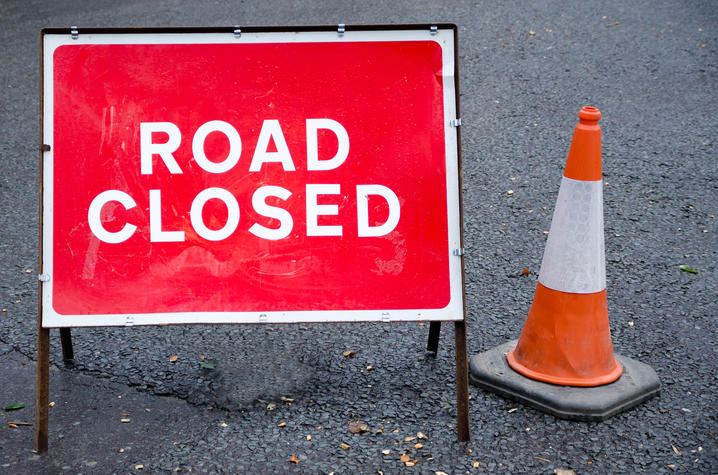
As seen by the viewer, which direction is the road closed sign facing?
toward the camera

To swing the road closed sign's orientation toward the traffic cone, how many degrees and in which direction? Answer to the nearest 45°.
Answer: approximately 90° to its left
